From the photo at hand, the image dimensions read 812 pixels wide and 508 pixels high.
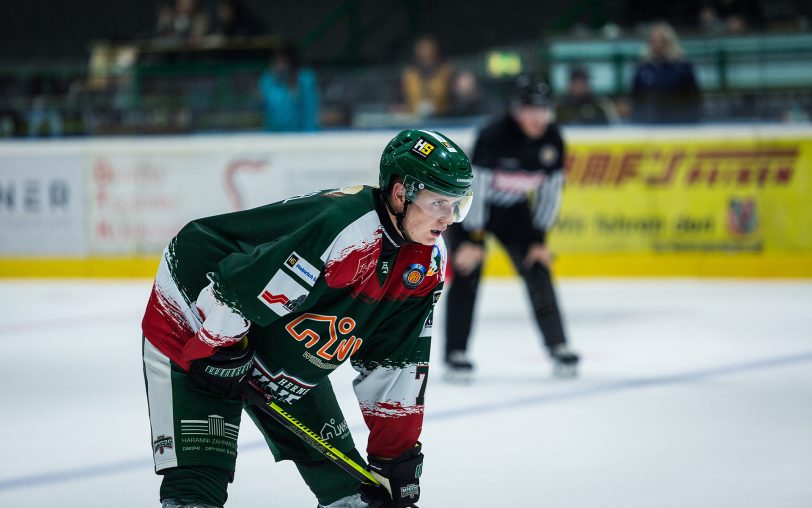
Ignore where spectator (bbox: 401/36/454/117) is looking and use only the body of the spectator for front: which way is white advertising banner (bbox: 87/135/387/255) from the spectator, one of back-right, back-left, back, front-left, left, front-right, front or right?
right

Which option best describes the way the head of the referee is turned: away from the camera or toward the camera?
toward the camera

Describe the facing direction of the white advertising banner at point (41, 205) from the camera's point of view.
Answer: facing the viewer

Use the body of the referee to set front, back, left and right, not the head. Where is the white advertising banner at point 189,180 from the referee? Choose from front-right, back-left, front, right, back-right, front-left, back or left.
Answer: back-right

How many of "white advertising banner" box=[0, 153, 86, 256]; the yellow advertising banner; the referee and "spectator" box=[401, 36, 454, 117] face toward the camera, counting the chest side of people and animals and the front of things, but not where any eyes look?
4

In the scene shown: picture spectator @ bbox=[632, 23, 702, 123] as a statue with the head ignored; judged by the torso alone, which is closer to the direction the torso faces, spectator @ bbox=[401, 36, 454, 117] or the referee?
the referee

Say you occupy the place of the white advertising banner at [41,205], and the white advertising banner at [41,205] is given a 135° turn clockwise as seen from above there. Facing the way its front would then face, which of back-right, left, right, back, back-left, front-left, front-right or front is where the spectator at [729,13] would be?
back-right

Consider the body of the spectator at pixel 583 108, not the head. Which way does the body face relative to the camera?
toward the camera

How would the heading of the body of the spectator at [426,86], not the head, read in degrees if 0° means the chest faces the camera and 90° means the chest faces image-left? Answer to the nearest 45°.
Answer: approximately 0°

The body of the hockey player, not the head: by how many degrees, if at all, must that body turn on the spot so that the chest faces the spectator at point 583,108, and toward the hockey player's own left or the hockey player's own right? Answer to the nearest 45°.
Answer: approximately 135° to the hockey player's own left

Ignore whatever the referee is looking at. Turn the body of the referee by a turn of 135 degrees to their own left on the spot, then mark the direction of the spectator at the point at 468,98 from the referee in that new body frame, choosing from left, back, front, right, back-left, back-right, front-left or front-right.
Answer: front-left

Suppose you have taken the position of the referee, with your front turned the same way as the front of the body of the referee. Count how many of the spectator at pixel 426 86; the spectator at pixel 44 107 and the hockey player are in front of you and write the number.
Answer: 1
